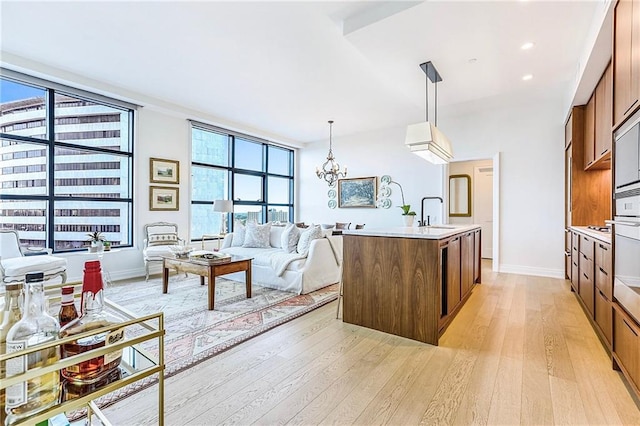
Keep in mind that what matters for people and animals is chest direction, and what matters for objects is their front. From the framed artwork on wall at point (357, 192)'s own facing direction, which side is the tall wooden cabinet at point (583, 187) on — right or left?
on its left

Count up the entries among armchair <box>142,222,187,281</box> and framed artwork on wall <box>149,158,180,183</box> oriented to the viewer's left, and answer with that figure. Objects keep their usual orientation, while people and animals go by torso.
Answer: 0

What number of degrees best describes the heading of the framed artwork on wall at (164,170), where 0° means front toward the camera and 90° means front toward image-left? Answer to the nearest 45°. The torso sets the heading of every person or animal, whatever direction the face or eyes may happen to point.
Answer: approximately 315°

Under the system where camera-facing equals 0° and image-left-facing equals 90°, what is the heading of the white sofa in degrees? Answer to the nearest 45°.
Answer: approximately 45°

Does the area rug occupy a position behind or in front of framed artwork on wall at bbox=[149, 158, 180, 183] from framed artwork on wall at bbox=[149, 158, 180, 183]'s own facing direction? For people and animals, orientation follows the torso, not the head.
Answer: in front

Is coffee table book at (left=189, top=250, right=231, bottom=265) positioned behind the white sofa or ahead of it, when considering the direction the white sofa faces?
ahead

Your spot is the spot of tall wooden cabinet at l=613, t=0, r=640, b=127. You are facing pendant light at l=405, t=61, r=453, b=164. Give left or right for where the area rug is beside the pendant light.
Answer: left

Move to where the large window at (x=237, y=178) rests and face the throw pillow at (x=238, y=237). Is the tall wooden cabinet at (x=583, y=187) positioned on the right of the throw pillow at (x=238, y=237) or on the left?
left

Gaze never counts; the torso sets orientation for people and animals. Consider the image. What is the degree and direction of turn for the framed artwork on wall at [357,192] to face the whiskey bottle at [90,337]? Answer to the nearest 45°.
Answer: approximately 45° to its left
